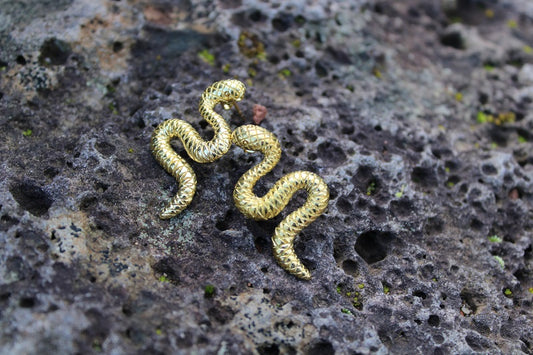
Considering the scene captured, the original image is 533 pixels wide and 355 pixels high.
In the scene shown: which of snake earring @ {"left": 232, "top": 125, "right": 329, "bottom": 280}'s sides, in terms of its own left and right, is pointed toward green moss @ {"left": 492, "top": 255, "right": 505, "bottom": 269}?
back

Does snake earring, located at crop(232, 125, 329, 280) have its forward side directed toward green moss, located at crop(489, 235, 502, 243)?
no

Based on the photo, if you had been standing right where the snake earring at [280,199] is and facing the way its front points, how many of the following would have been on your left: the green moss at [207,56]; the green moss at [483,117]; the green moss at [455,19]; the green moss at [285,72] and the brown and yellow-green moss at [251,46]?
0

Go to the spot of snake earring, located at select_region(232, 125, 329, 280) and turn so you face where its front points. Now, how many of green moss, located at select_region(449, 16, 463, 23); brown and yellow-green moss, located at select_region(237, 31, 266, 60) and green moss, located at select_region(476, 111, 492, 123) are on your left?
0

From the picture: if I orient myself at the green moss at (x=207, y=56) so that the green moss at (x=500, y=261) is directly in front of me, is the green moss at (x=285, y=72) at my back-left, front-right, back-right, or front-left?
front-left

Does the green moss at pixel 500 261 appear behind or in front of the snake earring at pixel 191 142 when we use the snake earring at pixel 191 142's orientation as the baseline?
in front

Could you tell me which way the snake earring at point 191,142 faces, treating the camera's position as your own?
facing to the right of the viewer
